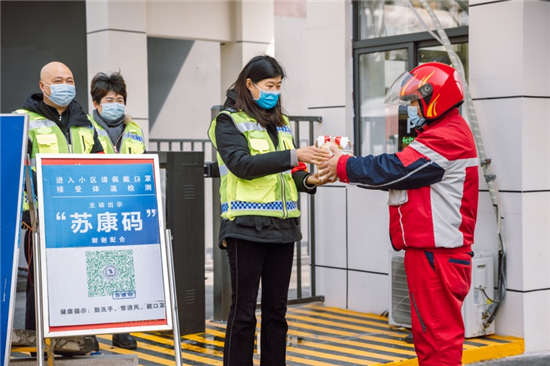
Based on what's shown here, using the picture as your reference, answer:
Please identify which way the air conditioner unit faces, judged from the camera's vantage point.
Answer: facing the viewer and to the left of the viewer

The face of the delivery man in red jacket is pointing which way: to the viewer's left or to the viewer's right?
to the viewer's left

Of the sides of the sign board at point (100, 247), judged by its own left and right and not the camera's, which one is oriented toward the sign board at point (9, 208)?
right

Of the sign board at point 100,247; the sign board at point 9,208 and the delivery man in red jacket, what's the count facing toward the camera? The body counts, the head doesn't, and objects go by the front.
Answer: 2

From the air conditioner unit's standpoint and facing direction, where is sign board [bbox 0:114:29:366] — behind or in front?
in front

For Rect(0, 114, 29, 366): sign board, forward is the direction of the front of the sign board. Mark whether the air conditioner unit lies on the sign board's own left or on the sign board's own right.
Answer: on the sign board's own left

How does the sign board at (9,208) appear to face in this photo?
toward the camera

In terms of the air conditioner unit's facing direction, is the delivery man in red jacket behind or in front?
in front

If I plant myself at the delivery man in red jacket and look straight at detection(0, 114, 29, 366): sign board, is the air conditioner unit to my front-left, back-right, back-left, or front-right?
back-right

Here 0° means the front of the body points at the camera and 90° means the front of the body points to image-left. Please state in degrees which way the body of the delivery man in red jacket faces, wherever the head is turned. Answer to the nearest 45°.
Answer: approximately 90°

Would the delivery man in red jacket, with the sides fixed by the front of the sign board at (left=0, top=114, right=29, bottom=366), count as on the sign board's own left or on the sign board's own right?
on the sign board's own left

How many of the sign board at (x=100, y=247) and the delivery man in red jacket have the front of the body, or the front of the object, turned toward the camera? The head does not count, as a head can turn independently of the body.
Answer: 1

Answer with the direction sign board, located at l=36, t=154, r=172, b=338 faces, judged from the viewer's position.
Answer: facing the viewer

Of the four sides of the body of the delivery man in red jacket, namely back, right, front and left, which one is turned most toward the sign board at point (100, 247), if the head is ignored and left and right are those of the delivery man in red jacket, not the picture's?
front

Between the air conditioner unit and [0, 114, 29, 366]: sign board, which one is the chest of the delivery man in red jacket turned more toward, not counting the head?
the sign board
